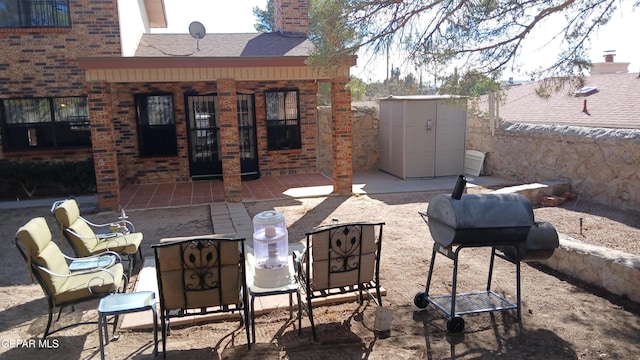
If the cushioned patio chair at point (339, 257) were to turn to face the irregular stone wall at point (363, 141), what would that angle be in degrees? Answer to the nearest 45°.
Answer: approximately 45° to its right

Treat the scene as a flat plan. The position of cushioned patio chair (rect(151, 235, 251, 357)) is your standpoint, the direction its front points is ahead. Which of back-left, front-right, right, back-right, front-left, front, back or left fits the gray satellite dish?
front

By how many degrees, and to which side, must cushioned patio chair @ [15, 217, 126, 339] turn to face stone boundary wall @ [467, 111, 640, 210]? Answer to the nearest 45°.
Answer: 0° — it already faces it

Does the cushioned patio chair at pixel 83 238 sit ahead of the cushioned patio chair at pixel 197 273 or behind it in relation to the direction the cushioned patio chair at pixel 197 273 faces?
ahead

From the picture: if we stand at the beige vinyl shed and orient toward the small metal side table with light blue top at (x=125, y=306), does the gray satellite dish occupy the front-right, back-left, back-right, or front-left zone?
front-right

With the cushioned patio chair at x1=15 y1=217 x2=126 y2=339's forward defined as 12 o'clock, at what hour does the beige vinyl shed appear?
The beige vinyl shed is roughly at 11 o'clock from the cushioned patio chair.

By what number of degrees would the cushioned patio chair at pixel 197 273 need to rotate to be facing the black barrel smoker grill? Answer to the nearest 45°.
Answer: approximately 90° to its right

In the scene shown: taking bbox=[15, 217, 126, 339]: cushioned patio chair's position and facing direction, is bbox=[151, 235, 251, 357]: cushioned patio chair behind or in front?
in front

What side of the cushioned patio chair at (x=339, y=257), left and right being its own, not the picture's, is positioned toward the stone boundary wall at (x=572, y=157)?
right

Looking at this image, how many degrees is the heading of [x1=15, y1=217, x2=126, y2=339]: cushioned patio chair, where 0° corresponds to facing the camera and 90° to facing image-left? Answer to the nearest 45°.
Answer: approximately 270°

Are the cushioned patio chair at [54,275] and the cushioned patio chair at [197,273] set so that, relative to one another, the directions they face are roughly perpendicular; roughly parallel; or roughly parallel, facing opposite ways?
roughly perpendicular

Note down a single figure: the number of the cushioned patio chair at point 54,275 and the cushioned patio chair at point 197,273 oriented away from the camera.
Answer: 1

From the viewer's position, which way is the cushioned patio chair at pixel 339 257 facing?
facing away from the viewer and to the left of the viewer

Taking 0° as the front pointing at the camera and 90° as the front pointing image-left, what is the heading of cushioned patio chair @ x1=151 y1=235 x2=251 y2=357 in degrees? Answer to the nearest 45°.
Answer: approximately 180°

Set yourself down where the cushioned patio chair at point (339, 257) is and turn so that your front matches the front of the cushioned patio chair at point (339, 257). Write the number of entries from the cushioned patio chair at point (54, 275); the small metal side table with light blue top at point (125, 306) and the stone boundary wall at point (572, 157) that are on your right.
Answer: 1

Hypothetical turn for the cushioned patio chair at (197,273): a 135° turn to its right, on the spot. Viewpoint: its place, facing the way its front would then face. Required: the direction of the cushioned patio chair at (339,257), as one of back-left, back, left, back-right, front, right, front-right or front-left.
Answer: front-left

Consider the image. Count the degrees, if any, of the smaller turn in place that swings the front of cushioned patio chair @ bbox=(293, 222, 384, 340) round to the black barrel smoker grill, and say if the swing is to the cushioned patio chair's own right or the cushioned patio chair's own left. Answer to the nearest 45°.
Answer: approximately 135° to the cushioned patio chair's own right

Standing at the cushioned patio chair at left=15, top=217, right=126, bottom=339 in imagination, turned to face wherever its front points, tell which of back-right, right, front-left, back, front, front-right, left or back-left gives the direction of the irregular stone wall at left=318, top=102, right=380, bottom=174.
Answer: front-left

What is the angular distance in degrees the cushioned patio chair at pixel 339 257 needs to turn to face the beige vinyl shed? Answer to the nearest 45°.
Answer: approximately 45° to its right
